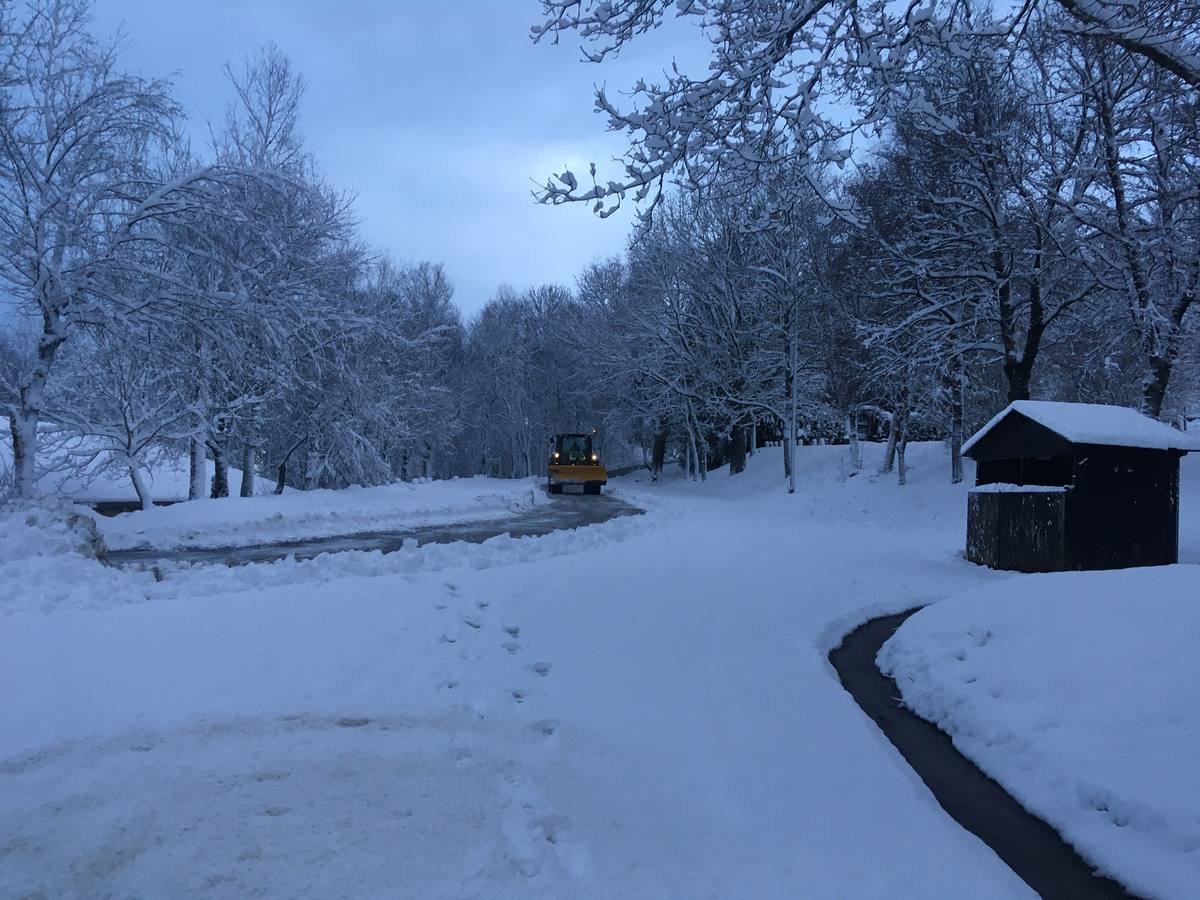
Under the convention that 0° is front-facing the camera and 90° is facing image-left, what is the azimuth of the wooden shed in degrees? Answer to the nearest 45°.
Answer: approximately 45°

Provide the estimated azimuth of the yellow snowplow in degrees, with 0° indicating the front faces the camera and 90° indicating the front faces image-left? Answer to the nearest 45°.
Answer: approximately 0°

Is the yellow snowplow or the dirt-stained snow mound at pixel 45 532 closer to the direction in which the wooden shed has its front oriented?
the dirt-stained snow mound

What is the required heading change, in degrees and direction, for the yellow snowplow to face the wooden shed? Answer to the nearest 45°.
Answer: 0° — it already faces it

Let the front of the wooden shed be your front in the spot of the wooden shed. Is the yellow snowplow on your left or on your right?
on your right

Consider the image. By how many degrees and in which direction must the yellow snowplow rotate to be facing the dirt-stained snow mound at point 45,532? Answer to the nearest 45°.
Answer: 0° — it already faces it
